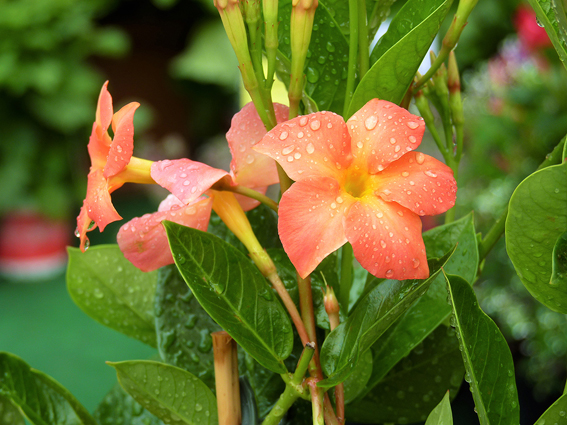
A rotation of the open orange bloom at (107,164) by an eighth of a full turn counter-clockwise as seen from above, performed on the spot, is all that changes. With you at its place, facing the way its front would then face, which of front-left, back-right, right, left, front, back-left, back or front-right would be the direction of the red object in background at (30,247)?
back-right

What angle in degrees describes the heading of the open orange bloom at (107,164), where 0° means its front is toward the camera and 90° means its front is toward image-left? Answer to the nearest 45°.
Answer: approximately 90°
